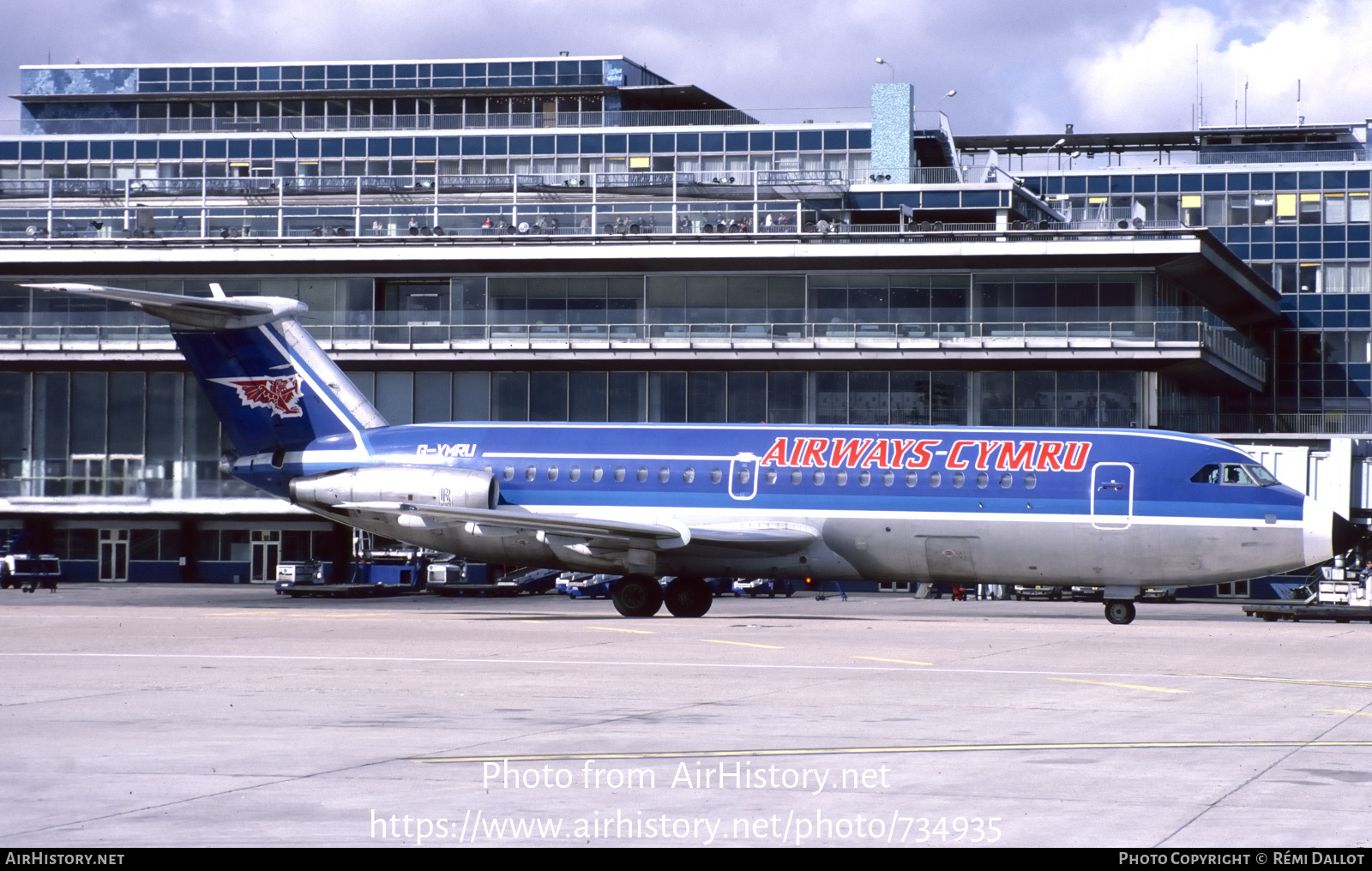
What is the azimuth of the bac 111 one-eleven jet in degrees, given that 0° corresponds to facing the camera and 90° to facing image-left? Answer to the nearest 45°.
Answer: approximately 270°
